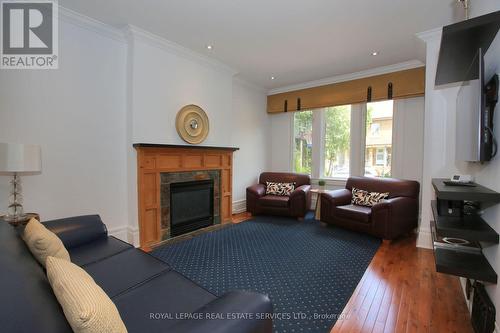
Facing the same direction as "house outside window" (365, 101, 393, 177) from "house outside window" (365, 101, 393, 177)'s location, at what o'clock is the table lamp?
The table lamp is roughly at 1 o'clock from the house outside window.

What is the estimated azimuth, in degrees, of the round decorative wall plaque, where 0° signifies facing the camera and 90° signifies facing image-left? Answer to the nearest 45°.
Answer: approximately 315°

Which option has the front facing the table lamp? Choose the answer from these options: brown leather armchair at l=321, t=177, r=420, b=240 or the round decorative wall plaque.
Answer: the brown leather armchair

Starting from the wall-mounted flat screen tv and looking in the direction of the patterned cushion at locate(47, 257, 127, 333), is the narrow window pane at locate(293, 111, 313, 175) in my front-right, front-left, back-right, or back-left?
back-right

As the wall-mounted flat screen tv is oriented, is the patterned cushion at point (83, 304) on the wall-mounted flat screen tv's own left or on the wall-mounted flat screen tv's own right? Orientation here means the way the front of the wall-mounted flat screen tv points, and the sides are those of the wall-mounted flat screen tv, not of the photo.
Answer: on the wall-mounted flat screen tv's own left

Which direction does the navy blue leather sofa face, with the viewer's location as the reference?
facing away from the viewer and to the right of the viewer

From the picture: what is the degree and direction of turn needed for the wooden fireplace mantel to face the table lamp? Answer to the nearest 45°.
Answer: approximately 90° to its right

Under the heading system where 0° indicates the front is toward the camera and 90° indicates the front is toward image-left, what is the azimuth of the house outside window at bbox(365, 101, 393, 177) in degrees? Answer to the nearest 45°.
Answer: approximately 0°

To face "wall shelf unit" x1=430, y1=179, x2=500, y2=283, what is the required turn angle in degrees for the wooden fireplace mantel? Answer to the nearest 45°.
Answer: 0° — it already faces it

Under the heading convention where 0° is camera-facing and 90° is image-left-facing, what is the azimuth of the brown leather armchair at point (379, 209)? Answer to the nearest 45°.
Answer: approximately 45°
